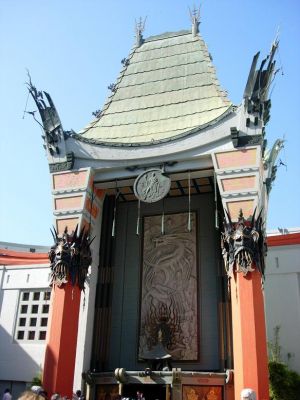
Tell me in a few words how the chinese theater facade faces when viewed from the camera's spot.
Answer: facing the viewer

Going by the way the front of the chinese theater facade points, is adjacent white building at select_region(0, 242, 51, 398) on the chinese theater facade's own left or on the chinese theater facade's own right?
on the chinese theater facade's own right
